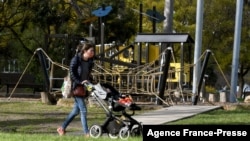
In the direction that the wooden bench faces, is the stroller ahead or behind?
ahead

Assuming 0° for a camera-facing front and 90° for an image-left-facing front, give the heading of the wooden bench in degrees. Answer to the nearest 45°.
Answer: approximately 315°
